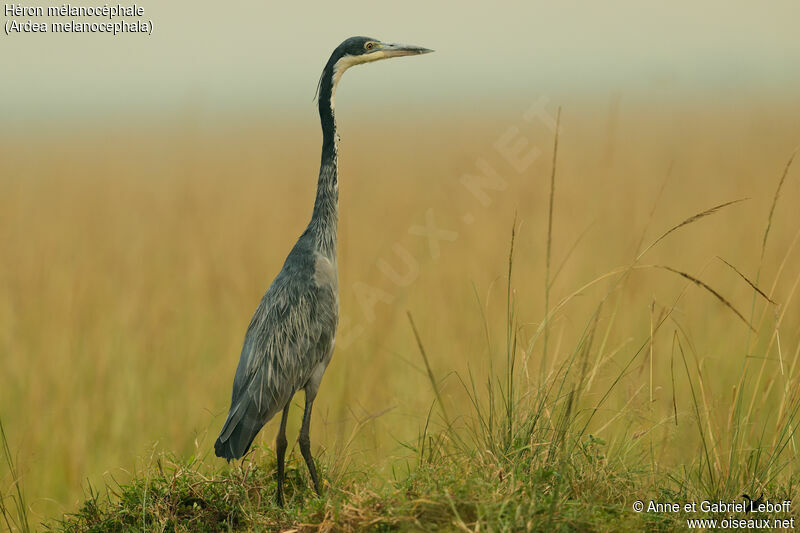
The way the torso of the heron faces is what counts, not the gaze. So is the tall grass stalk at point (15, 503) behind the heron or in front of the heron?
behind

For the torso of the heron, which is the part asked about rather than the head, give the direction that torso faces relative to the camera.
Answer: to the viewer's right
